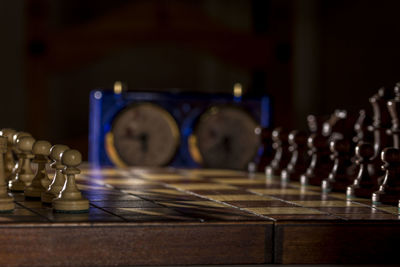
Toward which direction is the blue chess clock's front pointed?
toward the camera

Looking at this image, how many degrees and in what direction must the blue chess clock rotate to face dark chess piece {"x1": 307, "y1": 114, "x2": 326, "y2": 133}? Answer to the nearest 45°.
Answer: approximately 45° to its left

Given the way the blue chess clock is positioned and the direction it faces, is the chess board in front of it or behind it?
in front

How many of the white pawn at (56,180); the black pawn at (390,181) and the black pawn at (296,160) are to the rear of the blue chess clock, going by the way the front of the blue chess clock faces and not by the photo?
0

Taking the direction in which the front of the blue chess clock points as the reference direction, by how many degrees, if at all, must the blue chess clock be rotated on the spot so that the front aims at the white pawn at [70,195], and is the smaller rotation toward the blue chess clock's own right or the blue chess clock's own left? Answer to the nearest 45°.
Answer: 0° — it already faces it

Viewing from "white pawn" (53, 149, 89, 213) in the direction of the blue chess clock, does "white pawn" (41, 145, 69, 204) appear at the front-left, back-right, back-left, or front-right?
front-left

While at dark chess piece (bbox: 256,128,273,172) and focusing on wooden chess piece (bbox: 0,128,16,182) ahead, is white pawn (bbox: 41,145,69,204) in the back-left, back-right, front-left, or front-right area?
front-left

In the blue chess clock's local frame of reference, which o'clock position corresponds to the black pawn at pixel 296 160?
The black pawn is roughly at 11 o'clock from the blue chess clock.

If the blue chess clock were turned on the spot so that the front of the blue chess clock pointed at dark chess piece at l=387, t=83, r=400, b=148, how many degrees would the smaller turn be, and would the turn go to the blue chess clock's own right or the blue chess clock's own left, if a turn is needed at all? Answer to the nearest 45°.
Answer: approximately 45° to the blue chess clock's own left

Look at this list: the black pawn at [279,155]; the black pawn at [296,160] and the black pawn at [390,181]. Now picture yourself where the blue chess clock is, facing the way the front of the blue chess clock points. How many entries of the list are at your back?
0

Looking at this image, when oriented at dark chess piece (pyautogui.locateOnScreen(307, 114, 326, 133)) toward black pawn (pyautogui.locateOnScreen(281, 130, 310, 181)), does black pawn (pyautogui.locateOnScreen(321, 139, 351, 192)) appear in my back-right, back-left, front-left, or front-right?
front-left

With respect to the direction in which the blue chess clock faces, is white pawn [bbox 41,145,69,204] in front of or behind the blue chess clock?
in front

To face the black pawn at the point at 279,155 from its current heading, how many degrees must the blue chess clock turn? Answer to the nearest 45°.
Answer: approximately 45° to its left

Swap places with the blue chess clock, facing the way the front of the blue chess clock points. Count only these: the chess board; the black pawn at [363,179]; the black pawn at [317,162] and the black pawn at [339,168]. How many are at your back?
0
